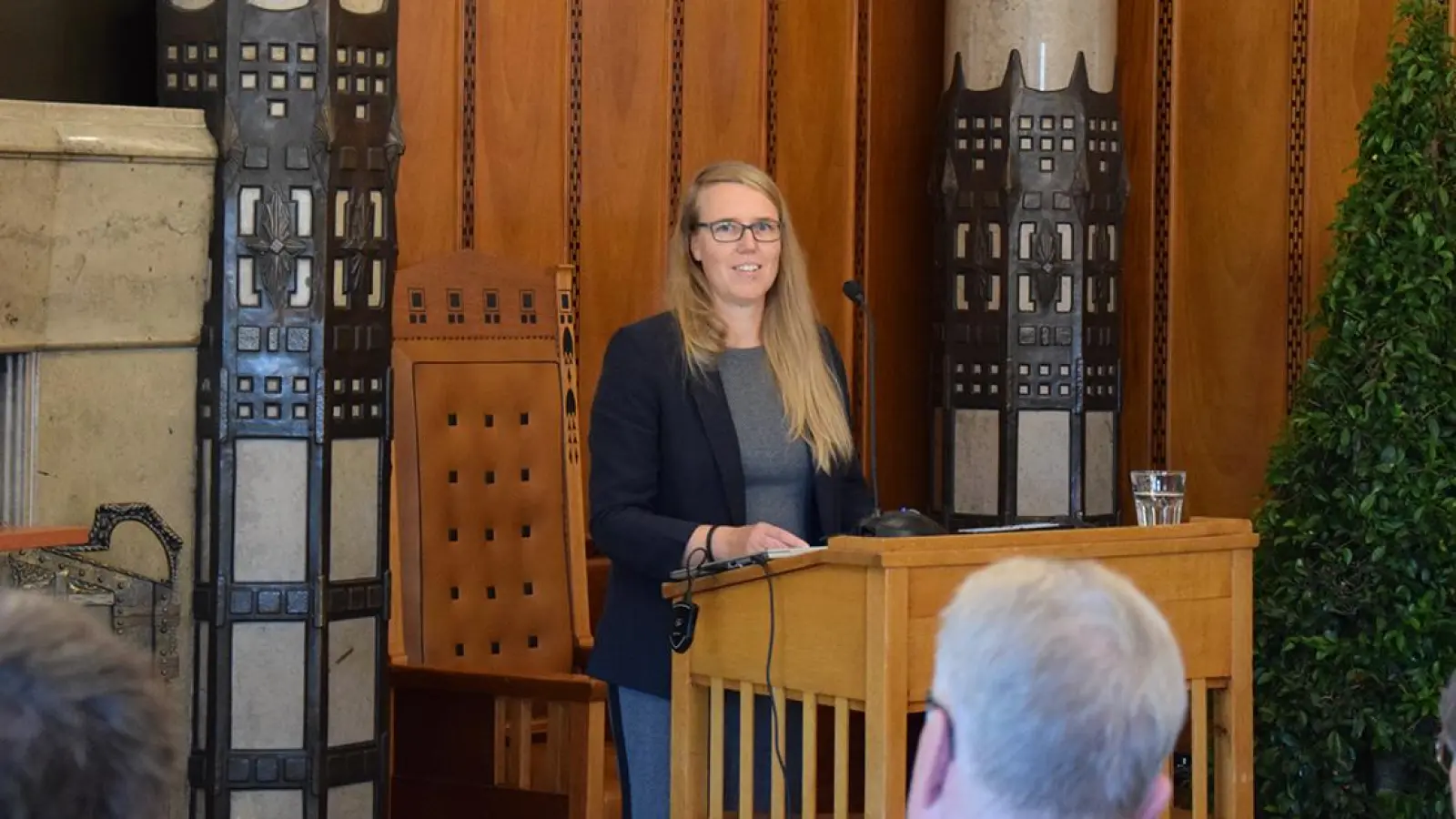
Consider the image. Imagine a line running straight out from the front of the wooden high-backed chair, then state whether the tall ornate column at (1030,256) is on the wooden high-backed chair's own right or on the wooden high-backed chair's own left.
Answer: on the wooden high-backed chair's own left

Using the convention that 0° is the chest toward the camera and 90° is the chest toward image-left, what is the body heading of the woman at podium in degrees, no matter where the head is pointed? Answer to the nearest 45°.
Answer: approximately 315°

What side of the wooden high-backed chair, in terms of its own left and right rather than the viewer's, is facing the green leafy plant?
left

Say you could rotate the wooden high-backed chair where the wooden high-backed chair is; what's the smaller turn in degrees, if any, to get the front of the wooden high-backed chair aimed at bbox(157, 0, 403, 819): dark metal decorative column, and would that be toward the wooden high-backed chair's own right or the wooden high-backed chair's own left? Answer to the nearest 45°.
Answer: approximately 45° to the wooden high-backed chair's own right

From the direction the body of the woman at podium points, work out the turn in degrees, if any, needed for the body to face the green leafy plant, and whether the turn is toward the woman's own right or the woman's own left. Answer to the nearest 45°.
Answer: approximately 90° to the woman's own left

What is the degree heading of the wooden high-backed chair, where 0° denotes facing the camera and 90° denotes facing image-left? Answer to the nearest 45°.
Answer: approximately 0°
